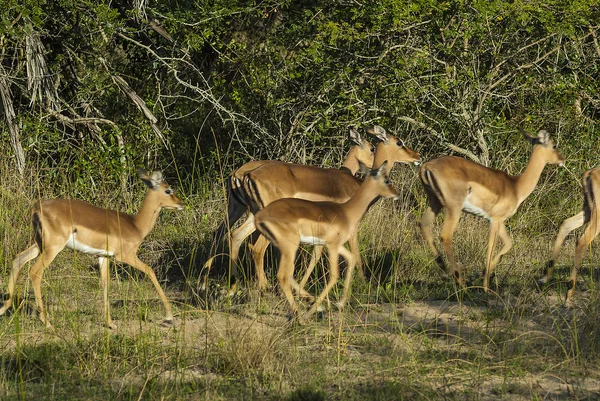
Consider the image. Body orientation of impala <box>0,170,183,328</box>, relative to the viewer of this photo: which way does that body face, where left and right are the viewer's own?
facing to the right of the viewer

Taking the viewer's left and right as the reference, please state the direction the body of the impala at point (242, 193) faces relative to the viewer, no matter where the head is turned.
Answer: facing to the right of the viewer

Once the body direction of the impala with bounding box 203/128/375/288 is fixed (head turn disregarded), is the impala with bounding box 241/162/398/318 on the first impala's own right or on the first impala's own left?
on the first impala's own right

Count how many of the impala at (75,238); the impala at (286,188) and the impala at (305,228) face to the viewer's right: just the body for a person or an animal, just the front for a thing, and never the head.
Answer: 3

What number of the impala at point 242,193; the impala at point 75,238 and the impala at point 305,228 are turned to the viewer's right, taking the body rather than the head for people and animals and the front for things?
3

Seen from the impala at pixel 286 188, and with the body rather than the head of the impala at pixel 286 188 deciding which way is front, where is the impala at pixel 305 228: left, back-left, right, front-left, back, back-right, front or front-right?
right

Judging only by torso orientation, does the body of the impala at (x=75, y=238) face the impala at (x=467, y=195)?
yes

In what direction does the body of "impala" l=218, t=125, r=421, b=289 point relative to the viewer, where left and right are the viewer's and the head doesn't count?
facing to the right of the viewer

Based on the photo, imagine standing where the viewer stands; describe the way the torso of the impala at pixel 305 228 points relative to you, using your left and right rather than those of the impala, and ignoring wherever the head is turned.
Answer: facing to the right of the viewer

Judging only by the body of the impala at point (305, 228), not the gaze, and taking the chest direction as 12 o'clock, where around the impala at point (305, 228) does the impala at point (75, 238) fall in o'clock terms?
the impala at point (75, 238) is roughly at 6 o'clock from the impala at point (305, 228).

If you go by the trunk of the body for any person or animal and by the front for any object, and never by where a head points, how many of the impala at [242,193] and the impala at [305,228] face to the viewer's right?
2

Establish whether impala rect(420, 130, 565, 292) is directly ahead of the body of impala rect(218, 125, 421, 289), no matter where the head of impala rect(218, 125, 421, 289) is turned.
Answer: yes

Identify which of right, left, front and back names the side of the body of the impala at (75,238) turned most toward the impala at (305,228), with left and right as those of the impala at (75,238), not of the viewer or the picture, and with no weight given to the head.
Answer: front

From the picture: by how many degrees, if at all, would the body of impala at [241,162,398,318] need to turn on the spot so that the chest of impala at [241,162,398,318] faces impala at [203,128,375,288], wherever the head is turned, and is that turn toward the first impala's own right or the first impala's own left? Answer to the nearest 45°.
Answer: approximately 90° to the first impala's own left
